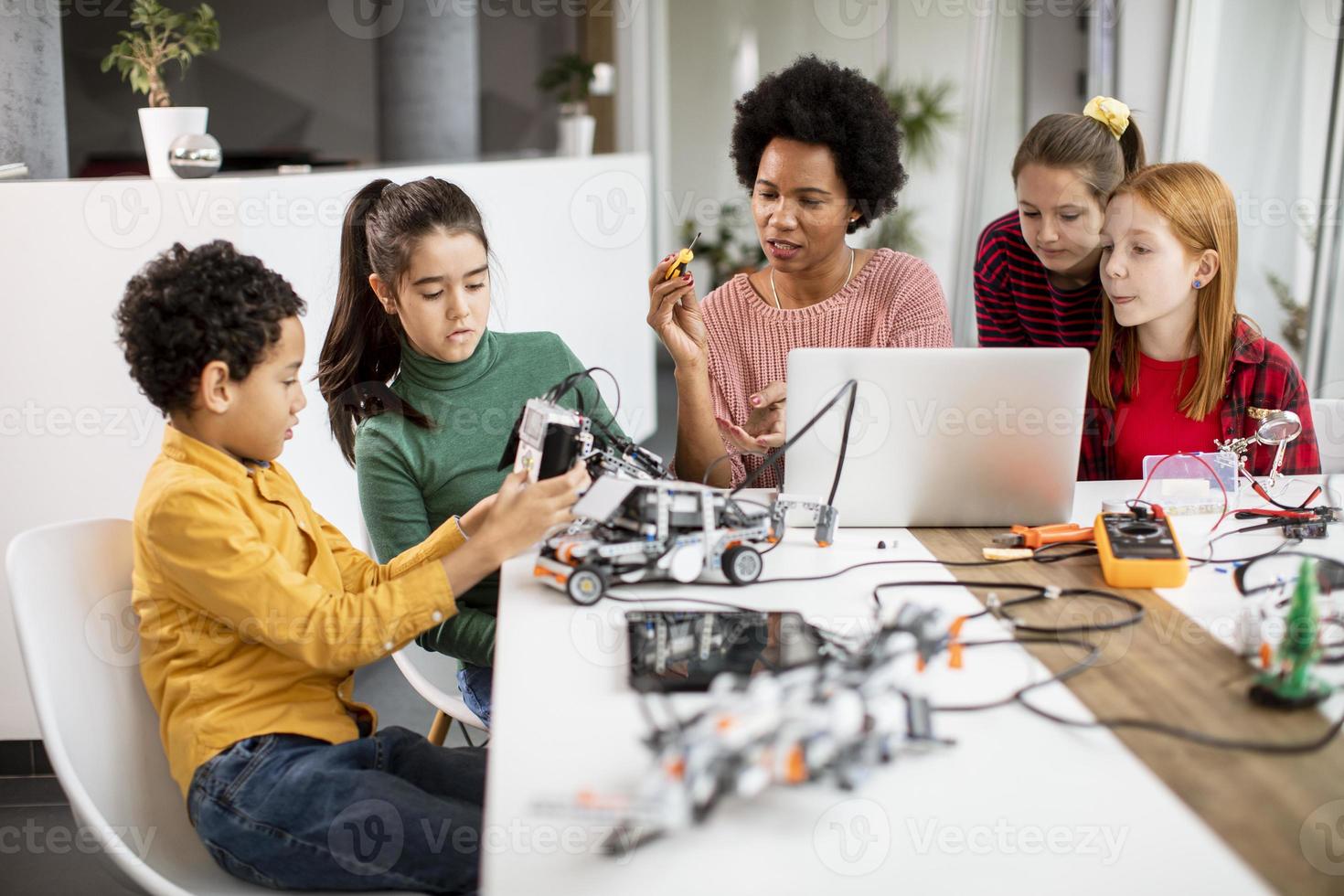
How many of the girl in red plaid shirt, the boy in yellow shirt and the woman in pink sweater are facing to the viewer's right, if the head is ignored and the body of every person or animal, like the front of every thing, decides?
1

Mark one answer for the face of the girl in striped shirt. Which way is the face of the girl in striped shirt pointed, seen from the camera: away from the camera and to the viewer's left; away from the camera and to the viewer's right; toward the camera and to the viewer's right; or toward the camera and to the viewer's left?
toward the camera and to the viewer's left

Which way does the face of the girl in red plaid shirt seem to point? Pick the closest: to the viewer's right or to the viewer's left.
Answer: to the viewer's left

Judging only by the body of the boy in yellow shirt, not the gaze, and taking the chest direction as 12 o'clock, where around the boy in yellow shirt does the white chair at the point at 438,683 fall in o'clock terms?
The white chair is roughly at 10 o'clock from the boy in yellow shirt.

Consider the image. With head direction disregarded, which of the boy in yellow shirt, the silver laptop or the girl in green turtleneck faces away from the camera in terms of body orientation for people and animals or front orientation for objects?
the silver laptop

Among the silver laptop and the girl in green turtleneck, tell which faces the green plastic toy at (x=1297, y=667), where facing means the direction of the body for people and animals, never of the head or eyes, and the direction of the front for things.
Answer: the girl in green turtleneck

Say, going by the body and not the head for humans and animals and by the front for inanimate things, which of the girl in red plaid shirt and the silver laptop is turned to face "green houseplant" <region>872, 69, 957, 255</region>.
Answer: the silver laptop

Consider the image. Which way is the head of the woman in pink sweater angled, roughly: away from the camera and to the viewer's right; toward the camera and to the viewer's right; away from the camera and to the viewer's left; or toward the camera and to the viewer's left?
toward the camera and to the viewer's left

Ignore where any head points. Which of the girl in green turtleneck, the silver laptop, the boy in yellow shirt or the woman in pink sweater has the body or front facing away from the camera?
the silver laptop

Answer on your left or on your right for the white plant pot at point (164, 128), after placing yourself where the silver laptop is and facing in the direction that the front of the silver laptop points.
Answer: on your left

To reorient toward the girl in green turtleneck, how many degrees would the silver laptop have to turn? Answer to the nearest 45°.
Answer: approximately 90° to its left

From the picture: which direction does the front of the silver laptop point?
away from the camera

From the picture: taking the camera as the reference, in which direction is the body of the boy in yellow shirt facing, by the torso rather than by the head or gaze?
to the viewer's right

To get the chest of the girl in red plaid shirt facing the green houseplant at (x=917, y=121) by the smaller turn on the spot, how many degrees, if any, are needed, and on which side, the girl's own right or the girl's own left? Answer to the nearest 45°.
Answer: approximately 135° to the girl's own right

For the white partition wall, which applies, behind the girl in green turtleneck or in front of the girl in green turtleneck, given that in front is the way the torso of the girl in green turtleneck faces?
behind

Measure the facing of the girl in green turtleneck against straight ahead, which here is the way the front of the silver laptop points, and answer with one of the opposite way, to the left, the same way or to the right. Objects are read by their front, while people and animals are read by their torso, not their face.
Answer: to the right
